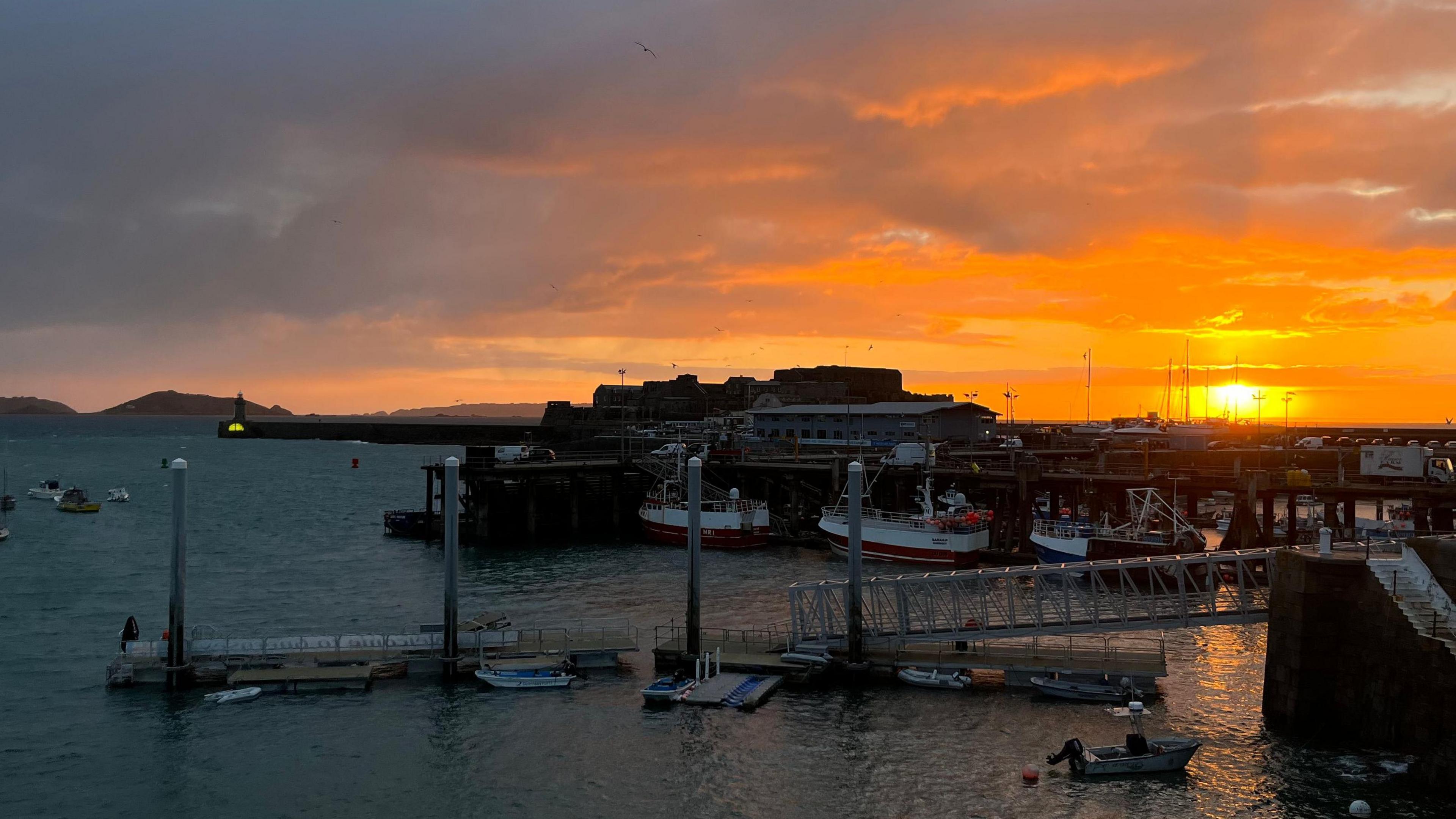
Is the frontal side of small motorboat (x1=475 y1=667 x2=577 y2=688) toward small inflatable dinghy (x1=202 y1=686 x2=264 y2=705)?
yes

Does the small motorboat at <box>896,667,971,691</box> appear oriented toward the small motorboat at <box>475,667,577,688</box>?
yes

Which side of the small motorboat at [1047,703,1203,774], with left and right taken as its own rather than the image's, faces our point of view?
right

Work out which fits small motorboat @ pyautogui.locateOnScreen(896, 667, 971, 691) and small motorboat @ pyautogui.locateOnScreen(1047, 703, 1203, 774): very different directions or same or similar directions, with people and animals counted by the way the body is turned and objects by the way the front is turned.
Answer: very different directions

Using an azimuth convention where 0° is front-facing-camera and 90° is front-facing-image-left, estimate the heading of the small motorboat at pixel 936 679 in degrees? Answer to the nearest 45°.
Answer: approximately 90°

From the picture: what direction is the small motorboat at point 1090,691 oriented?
to the viewer's left

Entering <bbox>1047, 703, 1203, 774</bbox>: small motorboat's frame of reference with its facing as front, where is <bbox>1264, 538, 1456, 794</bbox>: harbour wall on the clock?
The harbour wall is roughly at 11 o'clock from the small motorboat.

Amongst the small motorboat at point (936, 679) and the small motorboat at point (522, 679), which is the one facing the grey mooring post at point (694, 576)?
the small motorboat at point (936, 679)

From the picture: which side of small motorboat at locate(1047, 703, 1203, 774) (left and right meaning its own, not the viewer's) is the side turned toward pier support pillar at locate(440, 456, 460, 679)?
back

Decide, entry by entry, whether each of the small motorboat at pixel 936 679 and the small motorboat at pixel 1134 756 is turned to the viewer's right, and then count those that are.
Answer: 1

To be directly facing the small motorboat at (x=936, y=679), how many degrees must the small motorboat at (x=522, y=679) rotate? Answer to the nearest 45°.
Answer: approximately 180°

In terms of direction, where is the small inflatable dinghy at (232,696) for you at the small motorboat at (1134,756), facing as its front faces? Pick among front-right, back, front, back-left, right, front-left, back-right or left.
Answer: back

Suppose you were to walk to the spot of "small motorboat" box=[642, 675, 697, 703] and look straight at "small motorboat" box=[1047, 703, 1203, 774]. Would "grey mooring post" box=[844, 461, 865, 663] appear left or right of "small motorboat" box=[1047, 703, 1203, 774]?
left

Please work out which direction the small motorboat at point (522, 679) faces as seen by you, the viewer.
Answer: facing to the left of the viewer

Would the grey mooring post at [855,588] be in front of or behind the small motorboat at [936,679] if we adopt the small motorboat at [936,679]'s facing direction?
in front

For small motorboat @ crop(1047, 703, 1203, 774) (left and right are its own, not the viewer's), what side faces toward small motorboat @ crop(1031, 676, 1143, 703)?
left

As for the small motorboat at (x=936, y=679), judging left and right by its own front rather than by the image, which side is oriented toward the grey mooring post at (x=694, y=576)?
front

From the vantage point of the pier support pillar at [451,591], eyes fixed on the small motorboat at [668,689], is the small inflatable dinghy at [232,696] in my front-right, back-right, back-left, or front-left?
back-right
